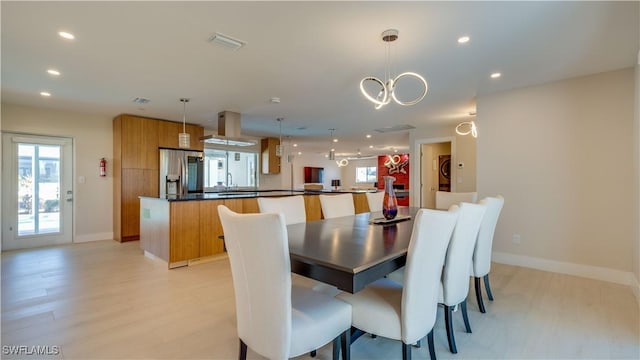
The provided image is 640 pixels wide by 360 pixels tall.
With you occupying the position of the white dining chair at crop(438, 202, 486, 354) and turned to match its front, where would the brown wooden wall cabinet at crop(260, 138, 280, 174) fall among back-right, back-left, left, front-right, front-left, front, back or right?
front

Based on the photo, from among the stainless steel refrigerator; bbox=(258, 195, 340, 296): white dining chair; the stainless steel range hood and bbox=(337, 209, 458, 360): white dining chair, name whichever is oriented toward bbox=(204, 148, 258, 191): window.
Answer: bbox=(337, 209, 458, 360): white dining chair

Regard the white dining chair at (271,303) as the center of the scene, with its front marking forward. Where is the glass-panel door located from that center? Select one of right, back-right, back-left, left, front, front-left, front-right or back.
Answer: left

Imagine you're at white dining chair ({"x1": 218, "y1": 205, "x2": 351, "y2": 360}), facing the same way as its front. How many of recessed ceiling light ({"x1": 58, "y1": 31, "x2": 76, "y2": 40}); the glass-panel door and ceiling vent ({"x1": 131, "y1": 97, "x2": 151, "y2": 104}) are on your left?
3

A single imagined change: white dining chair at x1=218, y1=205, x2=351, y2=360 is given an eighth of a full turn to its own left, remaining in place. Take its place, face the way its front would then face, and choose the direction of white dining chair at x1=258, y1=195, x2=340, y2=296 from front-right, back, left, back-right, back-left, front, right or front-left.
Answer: front

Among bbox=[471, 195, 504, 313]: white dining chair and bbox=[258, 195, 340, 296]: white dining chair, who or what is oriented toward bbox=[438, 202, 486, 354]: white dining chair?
bbox=[258, 195, 340, 296]: white dining chair

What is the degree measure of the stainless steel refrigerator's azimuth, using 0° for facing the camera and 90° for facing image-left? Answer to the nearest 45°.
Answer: approximately 315°

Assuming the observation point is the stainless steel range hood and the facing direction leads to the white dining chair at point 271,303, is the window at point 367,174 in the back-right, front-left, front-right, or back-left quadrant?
back-left

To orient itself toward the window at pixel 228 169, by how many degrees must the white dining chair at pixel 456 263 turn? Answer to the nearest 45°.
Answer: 0° — it already faces it

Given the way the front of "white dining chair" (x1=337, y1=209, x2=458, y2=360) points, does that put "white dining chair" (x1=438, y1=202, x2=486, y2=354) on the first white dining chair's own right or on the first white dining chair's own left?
on the first white dining chair's own right

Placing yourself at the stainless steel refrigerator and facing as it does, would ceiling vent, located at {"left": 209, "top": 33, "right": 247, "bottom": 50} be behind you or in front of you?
in front
